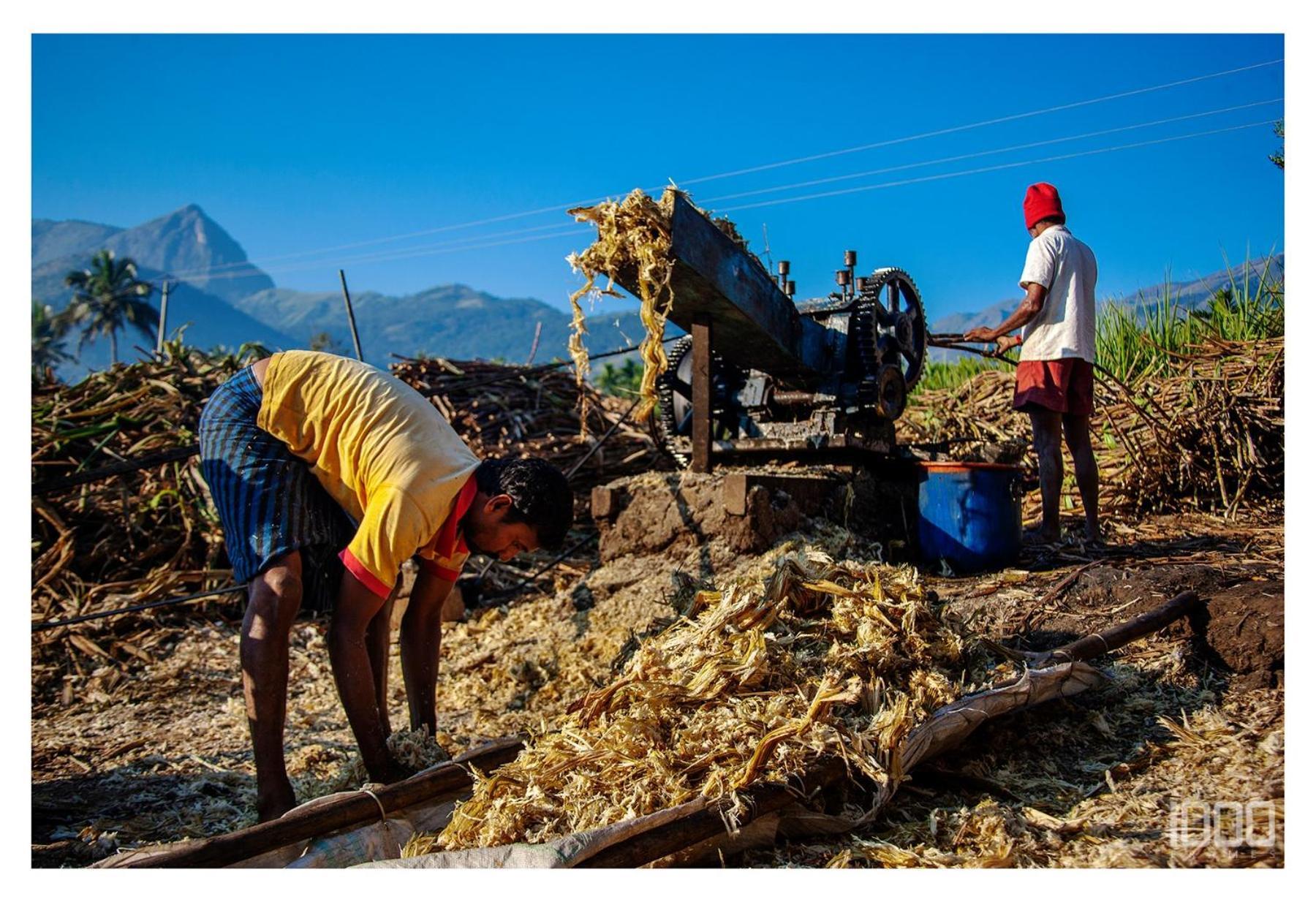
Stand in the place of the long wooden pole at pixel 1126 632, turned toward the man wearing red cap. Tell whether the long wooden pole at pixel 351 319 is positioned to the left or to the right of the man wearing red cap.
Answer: left

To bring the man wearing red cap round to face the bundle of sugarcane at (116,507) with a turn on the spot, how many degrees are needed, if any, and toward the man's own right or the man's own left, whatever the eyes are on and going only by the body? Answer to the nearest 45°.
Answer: approximately 45° to the man's own left

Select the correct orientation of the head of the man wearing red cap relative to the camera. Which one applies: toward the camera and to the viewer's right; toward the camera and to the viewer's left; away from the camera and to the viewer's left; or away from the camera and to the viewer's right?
away from the camera and to the viewer's left

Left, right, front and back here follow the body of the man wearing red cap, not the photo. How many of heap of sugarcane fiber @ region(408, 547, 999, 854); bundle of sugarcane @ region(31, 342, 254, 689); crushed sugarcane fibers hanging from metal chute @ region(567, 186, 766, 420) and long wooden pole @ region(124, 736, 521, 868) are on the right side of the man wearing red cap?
0

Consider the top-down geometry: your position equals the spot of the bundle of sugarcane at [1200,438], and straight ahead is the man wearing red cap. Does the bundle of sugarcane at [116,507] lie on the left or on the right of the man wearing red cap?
right

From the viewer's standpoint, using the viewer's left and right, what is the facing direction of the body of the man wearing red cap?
facing away from the viewer and to the left of the viewer

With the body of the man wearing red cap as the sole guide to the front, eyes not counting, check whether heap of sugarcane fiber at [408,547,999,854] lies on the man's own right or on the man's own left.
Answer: on the man's own left

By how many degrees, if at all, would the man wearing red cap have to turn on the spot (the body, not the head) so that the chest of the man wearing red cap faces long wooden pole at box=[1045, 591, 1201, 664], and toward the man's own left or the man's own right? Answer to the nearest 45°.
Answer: approximately 135° to the man's own left

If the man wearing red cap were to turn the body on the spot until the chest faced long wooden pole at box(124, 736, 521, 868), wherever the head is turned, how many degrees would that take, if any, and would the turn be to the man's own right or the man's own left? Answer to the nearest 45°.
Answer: approximately 90° to the man's own left

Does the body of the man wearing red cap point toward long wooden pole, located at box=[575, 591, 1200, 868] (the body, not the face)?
no
